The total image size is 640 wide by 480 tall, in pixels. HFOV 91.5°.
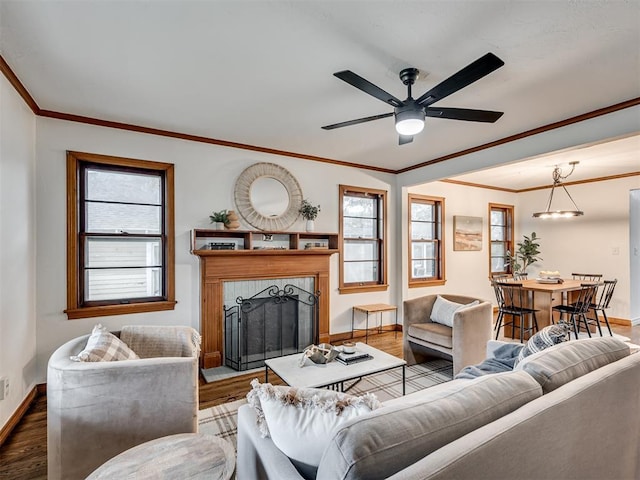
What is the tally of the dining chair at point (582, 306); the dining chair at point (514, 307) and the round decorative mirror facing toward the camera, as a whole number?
1

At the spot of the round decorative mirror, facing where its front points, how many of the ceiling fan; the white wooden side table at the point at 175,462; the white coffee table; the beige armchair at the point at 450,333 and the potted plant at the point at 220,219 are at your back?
0

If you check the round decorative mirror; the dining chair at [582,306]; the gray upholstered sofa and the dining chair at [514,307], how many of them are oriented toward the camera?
1

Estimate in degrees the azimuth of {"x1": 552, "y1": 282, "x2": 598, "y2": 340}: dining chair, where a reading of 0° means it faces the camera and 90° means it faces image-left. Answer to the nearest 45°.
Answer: approximately 135°

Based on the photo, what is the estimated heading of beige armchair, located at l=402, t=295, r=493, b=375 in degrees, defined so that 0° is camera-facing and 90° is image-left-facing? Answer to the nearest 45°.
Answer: approximately 45°

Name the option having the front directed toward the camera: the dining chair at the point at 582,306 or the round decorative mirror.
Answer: the round decorative mirror

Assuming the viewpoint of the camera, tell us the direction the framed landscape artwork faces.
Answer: facing the viewer and to the right of the viewer

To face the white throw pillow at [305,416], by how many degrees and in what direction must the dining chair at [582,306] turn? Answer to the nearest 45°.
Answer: approximately 135° to its left

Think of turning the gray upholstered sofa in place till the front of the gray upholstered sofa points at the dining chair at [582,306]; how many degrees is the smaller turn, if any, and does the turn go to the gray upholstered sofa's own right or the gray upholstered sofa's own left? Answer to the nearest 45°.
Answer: approximately 45° to the gray upholstered sofa's own right

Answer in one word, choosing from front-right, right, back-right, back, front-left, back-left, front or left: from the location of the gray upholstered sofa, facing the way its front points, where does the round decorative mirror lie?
front

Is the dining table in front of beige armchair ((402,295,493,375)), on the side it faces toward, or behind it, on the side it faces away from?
behind

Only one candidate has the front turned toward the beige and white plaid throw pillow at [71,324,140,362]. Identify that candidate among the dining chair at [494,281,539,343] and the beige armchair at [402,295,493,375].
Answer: the beige armchair

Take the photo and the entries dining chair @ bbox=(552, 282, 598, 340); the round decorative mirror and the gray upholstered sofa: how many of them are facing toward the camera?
1

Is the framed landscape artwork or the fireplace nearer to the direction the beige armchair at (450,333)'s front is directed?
the fireplace

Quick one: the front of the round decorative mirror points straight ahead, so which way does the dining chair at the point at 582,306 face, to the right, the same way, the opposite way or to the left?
the opposite way

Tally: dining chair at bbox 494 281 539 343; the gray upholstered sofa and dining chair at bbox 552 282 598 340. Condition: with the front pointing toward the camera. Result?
0

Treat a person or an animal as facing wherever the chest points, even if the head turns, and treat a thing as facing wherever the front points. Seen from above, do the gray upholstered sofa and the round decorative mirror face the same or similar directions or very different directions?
very different directions

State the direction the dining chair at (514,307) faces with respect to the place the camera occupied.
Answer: facing away from the viewer and to the right of the viewer

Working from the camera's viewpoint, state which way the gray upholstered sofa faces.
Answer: facing away from the viewer and to the left of the viewer

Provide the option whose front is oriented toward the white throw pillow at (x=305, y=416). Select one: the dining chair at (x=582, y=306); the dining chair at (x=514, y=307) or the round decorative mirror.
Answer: the round decorative mirror

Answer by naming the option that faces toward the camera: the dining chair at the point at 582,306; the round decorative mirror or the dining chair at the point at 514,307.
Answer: the round decorative mirror

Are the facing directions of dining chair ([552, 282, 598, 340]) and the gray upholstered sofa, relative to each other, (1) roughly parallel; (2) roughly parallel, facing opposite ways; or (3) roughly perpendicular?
roughly parallel
